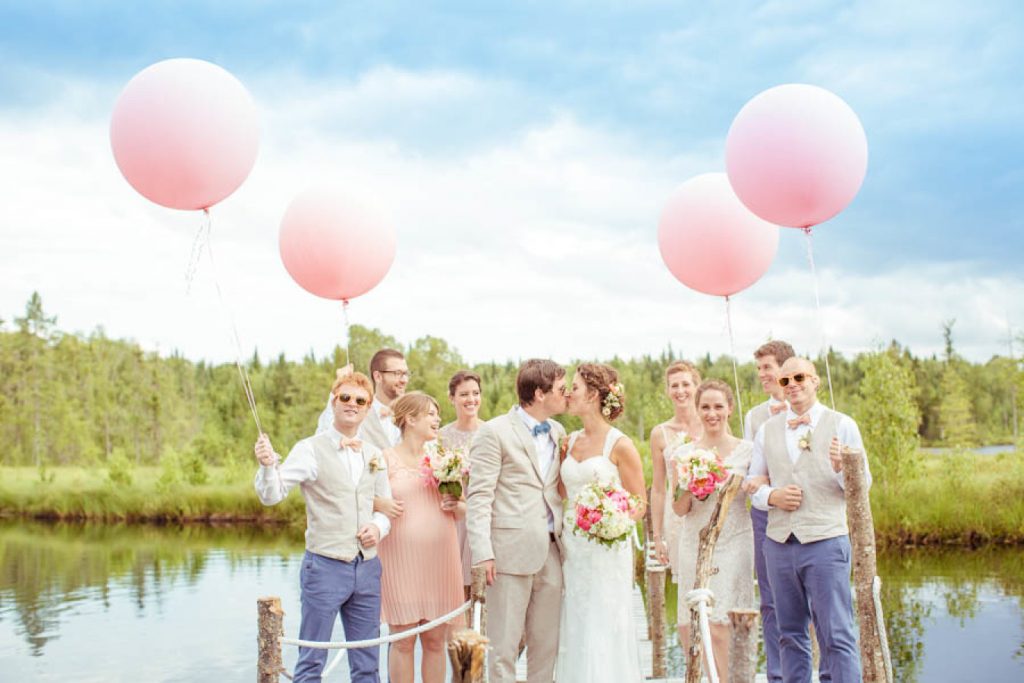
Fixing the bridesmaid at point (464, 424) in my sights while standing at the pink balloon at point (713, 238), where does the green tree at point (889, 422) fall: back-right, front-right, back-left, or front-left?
back-right

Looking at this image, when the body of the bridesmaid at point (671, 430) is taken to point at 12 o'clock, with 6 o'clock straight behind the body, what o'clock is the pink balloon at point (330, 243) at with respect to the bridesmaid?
The pink balloon is roughly at 3 o'clock from the bridesmaid.

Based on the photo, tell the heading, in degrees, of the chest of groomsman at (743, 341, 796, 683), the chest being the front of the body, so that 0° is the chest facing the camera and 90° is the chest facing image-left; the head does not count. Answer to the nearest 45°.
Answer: approximately 45°

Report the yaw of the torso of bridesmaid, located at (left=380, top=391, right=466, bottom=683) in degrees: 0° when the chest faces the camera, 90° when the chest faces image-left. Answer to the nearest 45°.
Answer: approximately 315°

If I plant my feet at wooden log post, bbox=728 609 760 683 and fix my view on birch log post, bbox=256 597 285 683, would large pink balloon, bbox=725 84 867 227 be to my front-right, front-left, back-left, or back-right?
back-right

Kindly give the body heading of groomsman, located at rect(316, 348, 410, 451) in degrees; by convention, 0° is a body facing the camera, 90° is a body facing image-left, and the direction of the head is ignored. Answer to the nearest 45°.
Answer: approximately 315°
